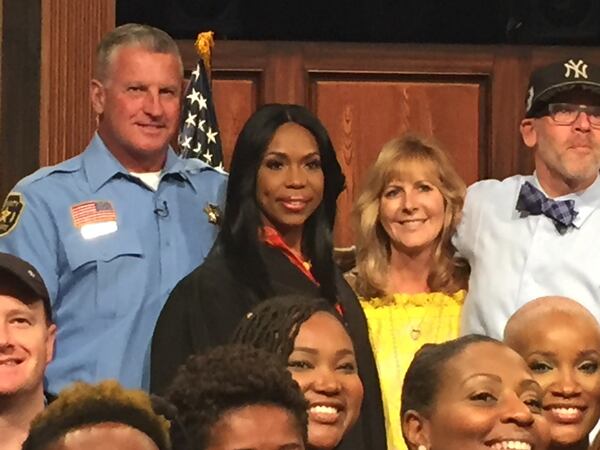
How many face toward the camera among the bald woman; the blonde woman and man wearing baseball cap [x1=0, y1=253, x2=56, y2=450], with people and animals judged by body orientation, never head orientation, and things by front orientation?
3

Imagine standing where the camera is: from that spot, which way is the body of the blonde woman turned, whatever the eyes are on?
toward the camera

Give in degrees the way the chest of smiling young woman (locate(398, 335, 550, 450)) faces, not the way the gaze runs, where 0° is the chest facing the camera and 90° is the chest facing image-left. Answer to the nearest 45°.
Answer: approximately 315°

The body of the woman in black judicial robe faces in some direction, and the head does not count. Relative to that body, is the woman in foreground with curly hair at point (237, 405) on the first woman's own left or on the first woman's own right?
on the first woman's own right

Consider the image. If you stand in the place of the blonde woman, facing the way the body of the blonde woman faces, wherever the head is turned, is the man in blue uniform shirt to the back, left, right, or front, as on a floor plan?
right

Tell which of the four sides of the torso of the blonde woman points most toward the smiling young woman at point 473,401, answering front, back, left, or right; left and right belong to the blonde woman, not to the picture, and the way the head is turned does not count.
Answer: front

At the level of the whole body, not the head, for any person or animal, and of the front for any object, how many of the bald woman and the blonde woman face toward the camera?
2

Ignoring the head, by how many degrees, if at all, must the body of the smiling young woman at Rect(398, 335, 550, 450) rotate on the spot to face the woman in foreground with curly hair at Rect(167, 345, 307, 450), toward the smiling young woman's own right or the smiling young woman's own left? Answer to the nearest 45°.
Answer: approximately 90° to the smiling young woman's own right

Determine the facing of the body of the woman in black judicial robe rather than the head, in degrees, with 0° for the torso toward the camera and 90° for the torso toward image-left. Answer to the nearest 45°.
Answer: approximately 315°

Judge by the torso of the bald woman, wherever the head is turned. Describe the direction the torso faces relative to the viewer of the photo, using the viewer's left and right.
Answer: facing the viewer
